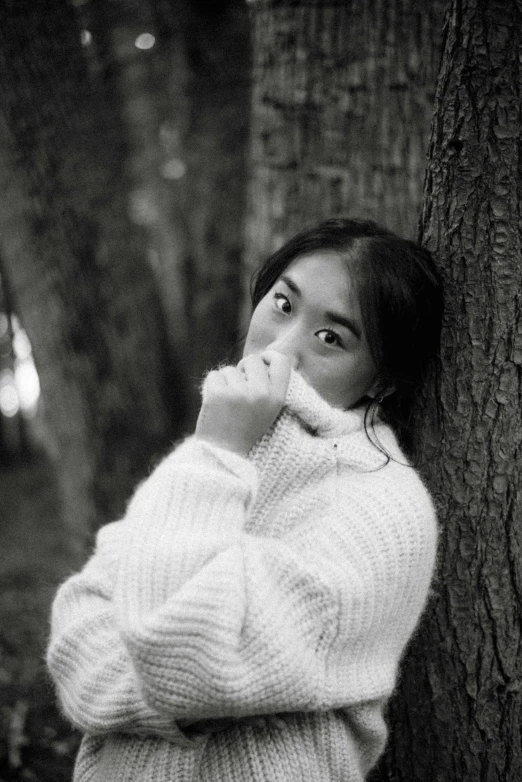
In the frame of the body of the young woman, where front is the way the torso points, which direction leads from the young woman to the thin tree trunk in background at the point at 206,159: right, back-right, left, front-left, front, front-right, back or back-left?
back-right

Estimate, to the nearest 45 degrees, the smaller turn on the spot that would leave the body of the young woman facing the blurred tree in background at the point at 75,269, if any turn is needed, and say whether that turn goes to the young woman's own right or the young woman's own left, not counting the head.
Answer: approximately 135° to the young woman's own right

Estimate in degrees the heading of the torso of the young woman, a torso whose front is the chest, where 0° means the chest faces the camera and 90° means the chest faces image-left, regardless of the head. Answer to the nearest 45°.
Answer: approximately 45°
